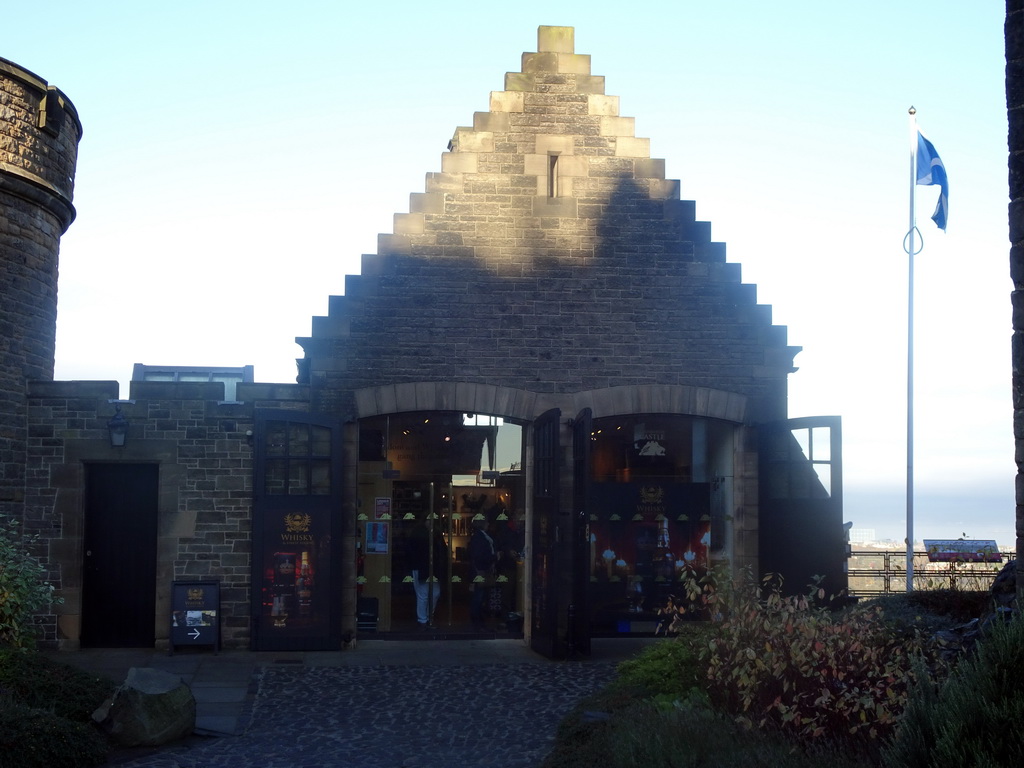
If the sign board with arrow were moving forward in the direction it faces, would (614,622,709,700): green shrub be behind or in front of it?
in front

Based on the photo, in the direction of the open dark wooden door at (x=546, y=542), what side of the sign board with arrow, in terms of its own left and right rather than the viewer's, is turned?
left

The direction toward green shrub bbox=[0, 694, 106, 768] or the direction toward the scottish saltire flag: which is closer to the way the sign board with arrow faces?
the green shrub

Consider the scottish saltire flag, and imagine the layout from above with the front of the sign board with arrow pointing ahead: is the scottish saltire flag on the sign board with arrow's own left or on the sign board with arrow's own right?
on the sign board with arrow's own left

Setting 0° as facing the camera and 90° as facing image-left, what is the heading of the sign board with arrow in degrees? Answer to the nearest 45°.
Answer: approximately 0°

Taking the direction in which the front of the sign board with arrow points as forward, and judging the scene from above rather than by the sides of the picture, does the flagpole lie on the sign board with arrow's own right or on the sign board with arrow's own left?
on the sign board with arrow's own left

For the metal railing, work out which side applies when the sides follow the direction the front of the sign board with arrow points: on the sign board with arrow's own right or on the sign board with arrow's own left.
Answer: on the sign board with arrow's own left

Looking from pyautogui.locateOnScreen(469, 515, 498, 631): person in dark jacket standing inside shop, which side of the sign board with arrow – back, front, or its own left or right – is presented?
left

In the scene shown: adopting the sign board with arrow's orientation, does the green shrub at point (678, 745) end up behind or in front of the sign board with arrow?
in front

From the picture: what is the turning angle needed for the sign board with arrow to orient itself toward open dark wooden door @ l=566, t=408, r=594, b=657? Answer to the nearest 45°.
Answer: approximately 90° to its left
